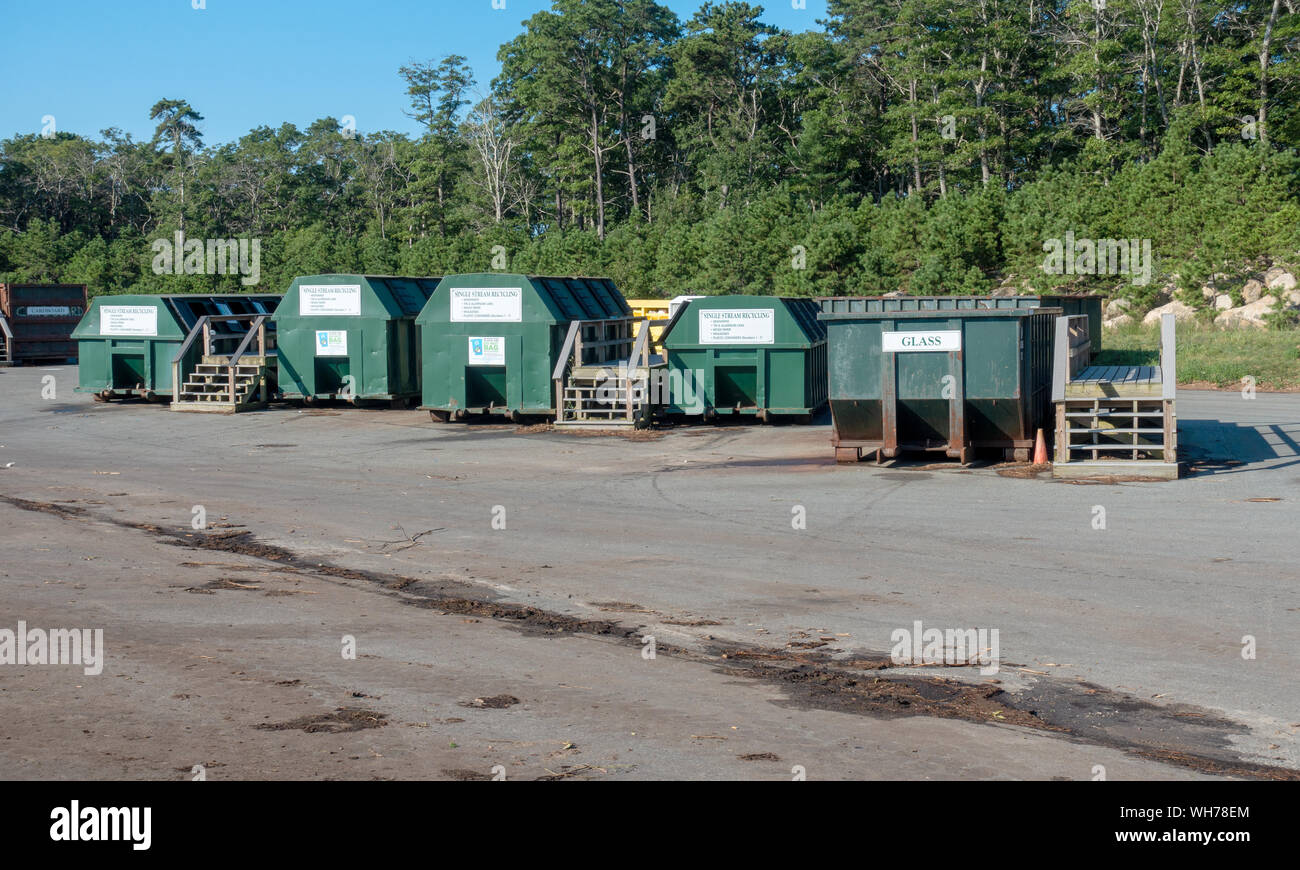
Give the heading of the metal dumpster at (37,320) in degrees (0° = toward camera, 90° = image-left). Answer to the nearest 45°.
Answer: approximately 0°

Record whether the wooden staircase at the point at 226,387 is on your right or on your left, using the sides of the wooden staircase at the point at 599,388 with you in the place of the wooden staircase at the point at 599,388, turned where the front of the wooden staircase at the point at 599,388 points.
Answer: on your right

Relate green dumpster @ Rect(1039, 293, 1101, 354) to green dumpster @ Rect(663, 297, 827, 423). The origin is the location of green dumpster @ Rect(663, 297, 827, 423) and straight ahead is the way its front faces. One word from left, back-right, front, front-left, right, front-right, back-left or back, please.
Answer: back-left

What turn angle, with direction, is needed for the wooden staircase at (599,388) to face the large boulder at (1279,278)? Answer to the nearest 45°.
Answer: approximately 135° to its left
